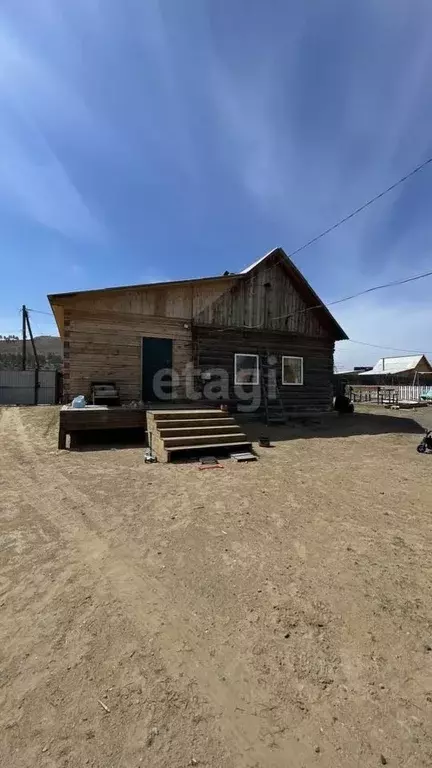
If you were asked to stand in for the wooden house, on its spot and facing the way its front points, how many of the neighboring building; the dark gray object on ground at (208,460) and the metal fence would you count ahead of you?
1

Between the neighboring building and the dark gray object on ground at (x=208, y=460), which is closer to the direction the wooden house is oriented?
the dark gray object on ground

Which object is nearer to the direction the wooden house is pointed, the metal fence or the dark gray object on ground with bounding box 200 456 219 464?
the dark gray object on ground

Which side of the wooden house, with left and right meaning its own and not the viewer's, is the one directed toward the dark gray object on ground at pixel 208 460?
front

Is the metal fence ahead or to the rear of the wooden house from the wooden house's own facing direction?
to the rear

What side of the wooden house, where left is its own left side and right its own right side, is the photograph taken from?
front

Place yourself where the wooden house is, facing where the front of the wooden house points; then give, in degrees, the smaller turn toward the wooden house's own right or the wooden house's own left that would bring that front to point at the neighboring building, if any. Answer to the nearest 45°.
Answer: approximately 135° to the wooden house's own left
